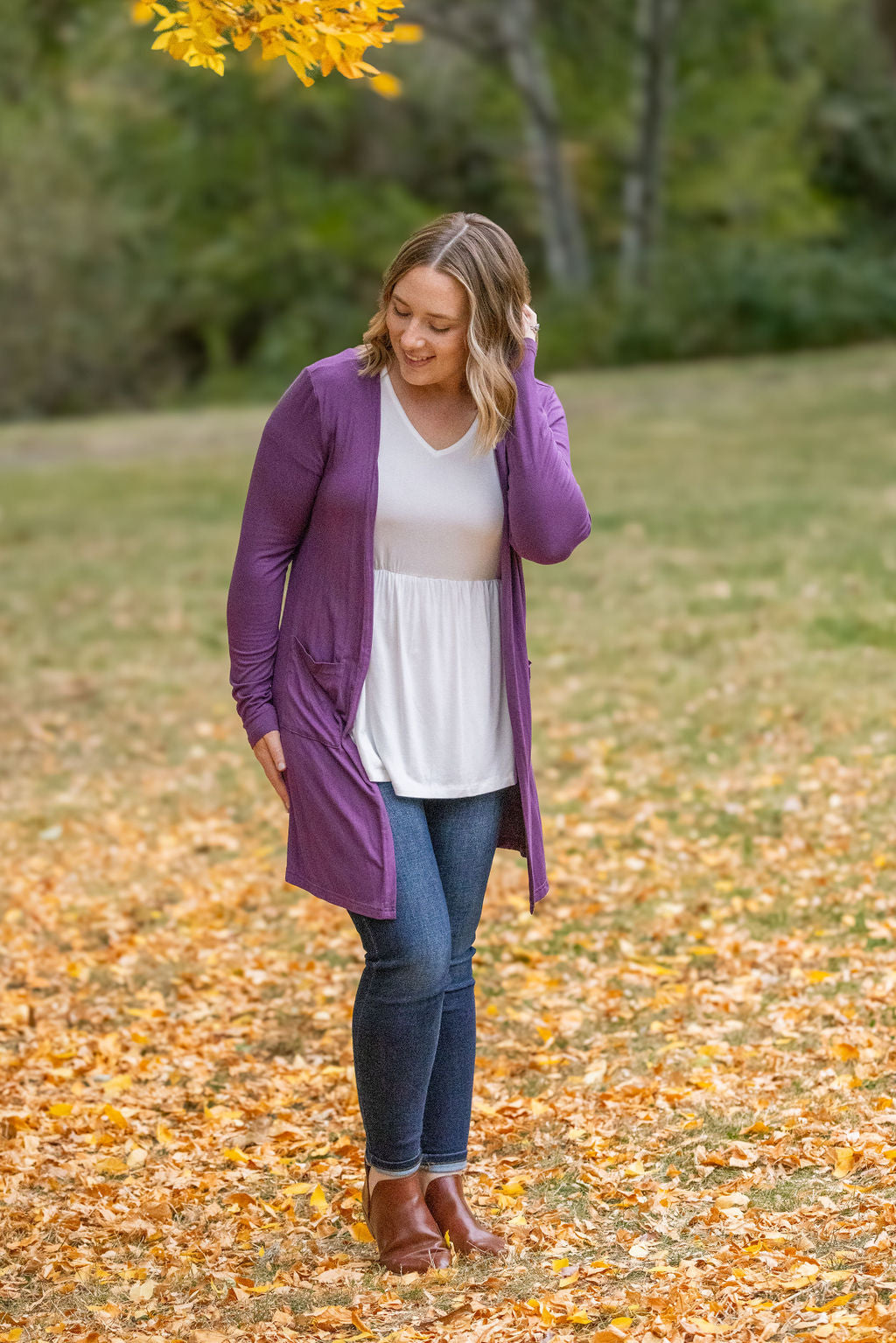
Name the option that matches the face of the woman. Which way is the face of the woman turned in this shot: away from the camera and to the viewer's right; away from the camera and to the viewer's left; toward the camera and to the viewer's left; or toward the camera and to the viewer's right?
toward the camera and to the viewer's left

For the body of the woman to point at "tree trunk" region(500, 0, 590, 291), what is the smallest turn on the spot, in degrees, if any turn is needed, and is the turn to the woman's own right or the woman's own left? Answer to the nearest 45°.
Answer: approximately 135° to the woman's own left

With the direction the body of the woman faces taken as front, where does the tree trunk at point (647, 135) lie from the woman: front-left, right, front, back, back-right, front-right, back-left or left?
back-left

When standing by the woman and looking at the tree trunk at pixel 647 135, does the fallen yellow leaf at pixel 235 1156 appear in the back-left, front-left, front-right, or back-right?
front-left

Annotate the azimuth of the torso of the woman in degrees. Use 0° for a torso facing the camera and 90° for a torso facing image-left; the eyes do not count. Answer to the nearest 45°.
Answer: approximately 315°
